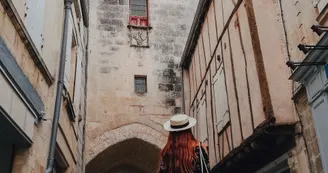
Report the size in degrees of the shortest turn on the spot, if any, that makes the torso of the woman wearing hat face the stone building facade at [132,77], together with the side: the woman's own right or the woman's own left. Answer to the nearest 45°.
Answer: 0° — they already face it

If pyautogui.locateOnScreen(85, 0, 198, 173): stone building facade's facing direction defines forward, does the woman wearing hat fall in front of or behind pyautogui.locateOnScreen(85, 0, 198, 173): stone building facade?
in front

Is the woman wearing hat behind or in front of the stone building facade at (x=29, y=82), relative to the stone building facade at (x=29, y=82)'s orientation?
in front

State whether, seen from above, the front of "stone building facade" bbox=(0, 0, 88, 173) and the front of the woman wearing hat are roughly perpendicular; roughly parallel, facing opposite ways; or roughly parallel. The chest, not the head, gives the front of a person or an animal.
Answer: roughly perpendicular

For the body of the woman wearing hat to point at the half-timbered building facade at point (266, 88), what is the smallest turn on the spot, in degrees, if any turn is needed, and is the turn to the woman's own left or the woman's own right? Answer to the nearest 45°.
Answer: approximately 45° to the woman's own right

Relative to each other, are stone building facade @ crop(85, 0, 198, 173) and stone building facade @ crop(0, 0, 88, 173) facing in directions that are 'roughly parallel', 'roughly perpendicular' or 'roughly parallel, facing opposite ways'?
roughly perpendicular

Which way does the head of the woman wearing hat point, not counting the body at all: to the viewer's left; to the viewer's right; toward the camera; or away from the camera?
away from the camera

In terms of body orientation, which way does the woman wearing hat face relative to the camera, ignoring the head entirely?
away from the camera

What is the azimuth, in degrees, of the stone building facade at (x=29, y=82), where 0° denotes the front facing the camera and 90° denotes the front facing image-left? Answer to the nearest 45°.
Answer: approximately 270°

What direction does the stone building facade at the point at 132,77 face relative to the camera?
toward the camera

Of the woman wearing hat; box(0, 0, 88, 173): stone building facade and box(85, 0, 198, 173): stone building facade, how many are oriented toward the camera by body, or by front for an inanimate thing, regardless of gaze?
1
